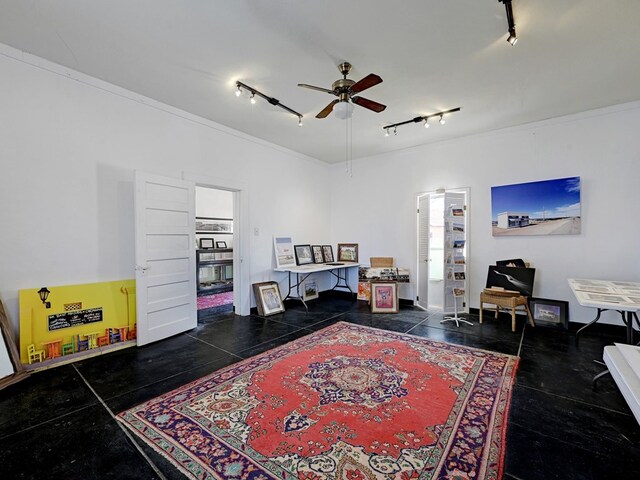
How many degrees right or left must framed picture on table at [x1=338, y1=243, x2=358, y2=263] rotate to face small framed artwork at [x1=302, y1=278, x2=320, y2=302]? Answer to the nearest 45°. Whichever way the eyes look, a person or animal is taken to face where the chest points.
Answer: approximately 45° to its right

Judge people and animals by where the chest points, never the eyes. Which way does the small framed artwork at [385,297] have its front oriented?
toward the camera

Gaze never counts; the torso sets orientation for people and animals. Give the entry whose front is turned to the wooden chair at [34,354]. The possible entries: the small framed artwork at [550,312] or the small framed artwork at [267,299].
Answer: the small framed artwork at [550,312]

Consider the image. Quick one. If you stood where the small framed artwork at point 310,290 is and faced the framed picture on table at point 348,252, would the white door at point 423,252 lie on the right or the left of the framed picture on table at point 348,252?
right

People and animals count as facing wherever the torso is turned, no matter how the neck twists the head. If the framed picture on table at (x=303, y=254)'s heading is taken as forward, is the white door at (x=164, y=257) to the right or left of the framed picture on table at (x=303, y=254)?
on its right

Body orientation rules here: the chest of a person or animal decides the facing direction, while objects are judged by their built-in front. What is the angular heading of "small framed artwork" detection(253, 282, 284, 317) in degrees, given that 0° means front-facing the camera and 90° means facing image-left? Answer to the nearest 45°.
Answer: approximately 315°

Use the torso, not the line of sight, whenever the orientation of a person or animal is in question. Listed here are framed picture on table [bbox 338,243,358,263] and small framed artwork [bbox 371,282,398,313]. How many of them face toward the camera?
2

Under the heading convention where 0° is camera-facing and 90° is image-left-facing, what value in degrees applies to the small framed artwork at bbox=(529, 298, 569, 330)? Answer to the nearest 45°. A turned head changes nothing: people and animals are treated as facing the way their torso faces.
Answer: approximately 45°

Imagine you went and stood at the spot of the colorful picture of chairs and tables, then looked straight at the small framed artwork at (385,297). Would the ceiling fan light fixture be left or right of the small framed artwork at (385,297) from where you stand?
right
